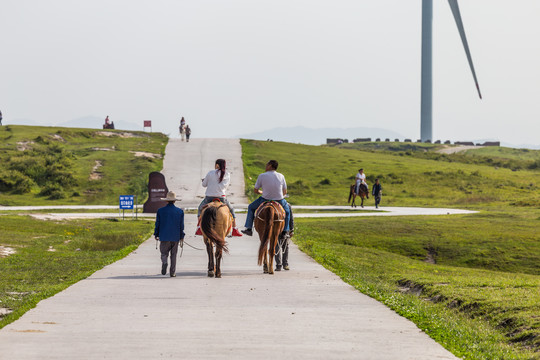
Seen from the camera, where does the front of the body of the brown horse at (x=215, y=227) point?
away from the camera

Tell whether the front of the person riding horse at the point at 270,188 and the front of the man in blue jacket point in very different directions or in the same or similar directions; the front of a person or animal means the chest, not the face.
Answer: same or similar directions

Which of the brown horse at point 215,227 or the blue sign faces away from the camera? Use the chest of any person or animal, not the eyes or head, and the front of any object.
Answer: the brown horse

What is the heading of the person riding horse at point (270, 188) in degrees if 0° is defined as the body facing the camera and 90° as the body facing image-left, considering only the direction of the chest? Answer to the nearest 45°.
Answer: approximately 180°

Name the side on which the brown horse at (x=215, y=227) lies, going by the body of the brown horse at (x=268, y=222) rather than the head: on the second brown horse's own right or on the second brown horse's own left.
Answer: on the second brown horse's own left

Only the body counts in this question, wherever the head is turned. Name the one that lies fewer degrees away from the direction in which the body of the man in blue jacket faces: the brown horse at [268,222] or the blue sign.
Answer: the blue sign

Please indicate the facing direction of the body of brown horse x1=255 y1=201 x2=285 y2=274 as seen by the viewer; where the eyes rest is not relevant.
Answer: away from the camera

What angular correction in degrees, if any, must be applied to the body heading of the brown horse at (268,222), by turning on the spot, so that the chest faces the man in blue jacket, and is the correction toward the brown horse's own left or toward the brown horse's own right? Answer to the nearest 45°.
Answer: approximately 90° to the brown horse's own left

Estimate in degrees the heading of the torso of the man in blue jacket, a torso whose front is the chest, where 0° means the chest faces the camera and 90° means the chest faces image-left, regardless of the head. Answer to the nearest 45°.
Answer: approximately 180°

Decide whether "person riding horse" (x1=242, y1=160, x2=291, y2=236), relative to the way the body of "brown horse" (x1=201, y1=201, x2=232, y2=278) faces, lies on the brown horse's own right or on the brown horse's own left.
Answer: on the brown horse's own right

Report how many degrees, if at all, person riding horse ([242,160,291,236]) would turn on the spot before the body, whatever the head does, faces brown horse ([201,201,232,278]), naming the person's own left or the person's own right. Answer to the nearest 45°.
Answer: approximately 135° to the person's own left

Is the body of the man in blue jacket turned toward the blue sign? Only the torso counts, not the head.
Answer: yes

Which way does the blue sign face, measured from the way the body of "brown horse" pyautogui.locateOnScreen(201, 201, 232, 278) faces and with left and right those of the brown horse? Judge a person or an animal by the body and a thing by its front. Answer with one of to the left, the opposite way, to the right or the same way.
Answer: the opposite way

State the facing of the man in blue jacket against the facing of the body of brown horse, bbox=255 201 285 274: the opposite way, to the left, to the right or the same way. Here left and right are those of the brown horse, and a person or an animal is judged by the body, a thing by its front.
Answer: the same way

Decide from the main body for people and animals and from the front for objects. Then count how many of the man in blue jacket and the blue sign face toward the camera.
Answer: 1

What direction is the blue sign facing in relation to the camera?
toward the camera

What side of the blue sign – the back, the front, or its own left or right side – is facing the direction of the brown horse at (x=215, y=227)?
front
